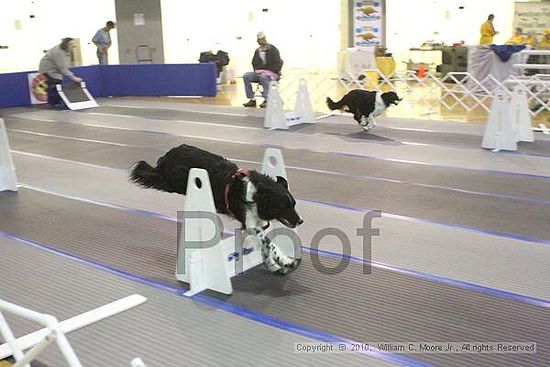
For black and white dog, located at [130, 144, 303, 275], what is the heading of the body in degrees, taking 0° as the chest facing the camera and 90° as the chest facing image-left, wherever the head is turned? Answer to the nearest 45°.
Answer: approximately 315°

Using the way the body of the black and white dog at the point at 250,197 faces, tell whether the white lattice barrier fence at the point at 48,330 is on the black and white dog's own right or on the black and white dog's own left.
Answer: on the black and white dog's own right

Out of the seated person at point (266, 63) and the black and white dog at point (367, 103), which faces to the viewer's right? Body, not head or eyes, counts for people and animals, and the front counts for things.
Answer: the black and white dog

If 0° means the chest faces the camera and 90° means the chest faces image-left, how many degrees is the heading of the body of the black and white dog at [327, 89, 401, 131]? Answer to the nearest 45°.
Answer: approximately 270°

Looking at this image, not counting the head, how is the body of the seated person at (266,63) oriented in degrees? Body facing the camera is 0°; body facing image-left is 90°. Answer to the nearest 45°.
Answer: approximately 45°

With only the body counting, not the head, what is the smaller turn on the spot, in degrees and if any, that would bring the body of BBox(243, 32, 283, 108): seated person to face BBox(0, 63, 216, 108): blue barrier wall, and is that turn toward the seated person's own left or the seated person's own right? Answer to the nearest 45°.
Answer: approximately 90° to the seated person's own right

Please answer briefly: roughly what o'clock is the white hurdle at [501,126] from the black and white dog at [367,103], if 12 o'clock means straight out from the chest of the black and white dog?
The white hurdle is roughly at 1 o'clock from the black and white dog.

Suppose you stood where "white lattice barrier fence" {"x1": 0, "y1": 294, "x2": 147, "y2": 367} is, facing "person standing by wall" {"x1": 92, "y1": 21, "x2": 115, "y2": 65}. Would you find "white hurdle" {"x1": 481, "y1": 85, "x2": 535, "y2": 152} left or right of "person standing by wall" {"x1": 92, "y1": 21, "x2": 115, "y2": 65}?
right

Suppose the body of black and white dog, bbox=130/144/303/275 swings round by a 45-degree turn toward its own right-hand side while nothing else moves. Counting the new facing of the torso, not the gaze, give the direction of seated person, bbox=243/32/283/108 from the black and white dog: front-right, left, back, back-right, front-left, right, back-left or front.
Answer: back

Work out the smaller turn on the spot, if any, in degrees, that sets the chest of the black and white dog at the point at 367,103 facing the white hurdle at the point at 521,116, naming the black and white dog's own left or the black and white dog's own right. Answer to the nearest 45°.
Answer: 0° — it already faces it

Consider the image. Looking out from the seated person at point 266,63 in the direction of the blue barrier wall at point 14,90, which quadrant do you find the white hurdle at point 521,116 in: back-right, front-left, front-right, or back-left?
back-left

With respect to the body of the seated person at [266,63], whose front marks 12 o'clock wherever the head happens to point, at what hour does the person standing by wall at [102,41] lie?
The person standing by wall is roughly at 3 o'clock from the seated person.

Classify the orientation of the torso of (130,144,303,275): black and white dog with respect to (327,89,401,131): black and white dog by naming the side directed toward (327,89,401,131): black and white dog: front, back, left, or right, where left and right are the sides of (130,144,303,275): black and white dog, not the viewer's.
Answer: left

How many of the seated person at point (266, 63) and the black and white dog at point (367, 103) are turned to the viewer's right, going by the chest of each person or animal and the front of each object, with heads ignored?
1

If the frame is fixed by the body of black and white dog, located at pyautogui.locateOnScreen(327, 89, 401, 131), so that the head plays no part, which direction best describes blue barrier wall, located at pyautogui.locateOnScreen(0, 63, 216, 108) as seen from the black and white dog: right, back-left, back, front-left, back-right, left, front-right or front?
back-left
